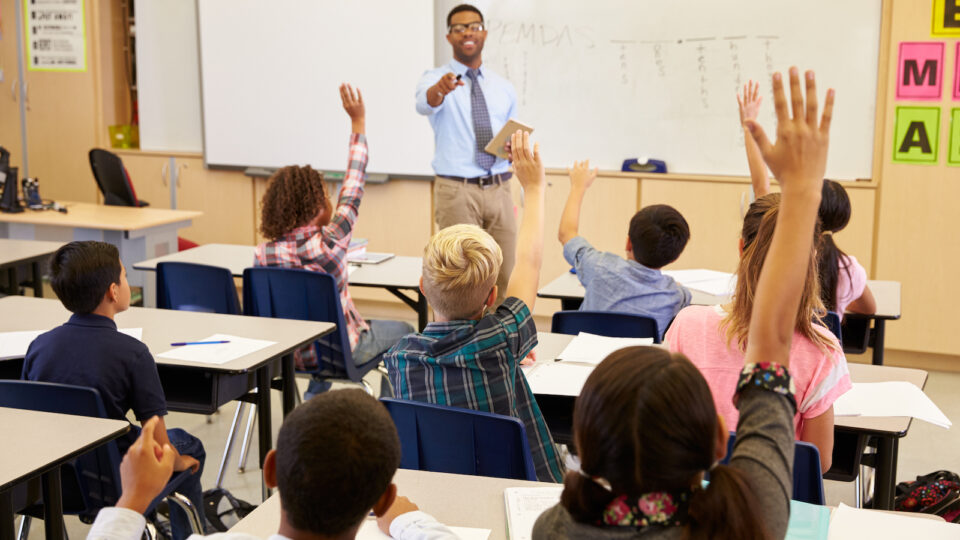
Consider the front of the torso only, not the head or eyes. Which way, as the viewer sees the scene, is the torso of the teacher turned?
toward the camera

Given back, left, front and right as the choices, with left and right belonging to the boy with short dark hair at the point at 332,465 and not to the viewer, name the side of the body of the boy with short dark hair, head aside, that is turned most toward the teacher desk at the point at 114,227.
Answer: front

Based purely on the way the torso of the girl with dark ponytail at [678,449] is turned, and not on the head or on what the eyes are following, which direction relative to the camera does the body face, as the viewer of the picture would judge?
away from the camera

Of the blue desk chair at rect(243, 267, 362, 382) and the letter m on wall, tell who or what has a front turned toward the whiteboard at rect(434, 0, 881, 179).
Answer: the blue desk chair

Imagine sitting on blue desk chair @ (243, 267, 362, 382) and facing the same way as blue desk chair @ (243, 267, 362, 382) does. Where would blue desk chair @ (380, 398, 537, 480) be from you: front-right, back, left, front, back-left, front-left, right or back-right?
back-right

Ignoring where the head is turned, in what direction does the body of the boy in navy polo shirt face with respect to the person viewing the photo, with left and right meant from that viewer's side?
facing away from the viewer and to the right of the viewer

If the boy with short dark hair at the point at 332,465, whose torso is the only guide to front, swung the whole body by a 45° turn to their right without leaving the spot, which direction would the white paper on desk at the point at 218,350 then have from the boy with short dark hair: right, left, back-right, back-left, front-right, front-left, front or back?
front-left

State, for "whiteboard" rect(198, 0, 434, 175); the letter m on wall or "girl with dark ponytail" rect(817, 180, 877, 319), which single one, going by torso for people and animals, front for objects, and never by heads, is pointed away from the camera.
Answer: the girl with dark ponytail

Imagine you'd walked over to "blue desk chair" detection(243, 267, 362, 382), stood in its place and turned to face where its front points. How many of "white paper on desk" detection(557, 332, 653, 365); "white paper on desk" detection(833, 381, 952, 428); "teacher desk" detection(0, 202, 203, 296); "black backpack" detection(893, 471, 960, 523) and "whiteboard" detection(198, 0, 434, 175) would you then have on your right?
3

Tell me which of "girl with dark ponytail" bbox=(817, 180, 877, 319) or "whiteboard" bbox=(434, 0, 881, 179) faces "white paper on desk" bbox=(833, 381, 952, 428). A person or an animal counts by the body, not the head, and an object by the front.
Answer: the whiteboard

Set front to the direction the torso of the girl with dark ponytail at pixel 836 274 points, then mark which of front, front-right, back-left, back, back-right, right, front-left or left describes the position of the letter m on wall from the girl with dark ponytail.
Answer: front

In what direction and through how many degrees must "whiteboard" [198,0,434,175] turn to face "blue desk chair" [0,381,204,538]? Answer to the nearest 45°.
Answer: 0° — it already faces it

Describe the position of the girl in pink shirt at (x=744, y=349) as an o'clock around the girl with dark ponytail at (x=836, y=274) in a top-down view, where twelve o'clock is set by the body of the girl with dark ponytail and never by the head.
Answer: The girl in pink shirt is roughly at 6 o'clock from the girl with dark ponytail.

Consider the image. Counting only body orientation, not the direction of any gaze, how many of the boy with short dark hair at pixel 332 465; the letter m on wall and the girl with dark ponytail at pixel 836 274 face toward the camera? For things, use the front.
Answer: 1

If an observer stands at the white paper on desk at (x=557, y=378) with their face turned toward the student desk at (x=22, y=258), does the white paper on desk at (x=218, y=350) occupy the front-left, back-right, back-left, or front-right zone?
front-left

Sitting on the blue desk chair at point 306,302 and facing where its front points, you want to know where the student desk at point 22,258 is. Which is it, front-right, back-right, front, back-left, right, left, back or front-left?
left

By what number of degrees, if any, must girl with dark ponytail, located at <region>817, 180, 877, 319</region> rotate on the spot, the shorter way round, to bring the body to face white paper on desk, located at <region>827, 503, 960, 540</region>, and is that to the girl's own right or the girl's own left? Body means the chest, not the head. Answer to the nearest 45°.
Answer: approximately 180°

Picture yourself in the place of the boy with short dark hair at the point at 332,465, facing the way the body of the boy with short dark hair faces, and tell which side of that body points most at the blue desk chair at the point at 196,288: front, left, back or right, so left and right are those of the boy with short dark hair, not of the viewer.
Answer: front

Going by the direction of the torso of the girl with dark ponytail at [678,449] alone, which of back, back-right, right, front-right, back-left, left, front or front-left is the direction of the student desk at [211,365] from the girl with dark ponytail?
front-left

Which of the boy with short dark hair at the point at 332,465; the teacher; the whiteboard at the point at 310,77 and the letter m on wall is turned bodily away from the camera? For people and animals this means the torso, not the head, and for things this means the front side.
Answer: the boy with short dark hair

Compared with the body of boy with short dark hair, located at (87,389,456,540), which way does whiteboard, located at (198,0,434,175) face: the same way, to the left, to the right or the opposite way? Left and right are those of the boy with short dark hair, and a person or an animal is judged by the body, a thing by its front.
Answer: the opposite way
